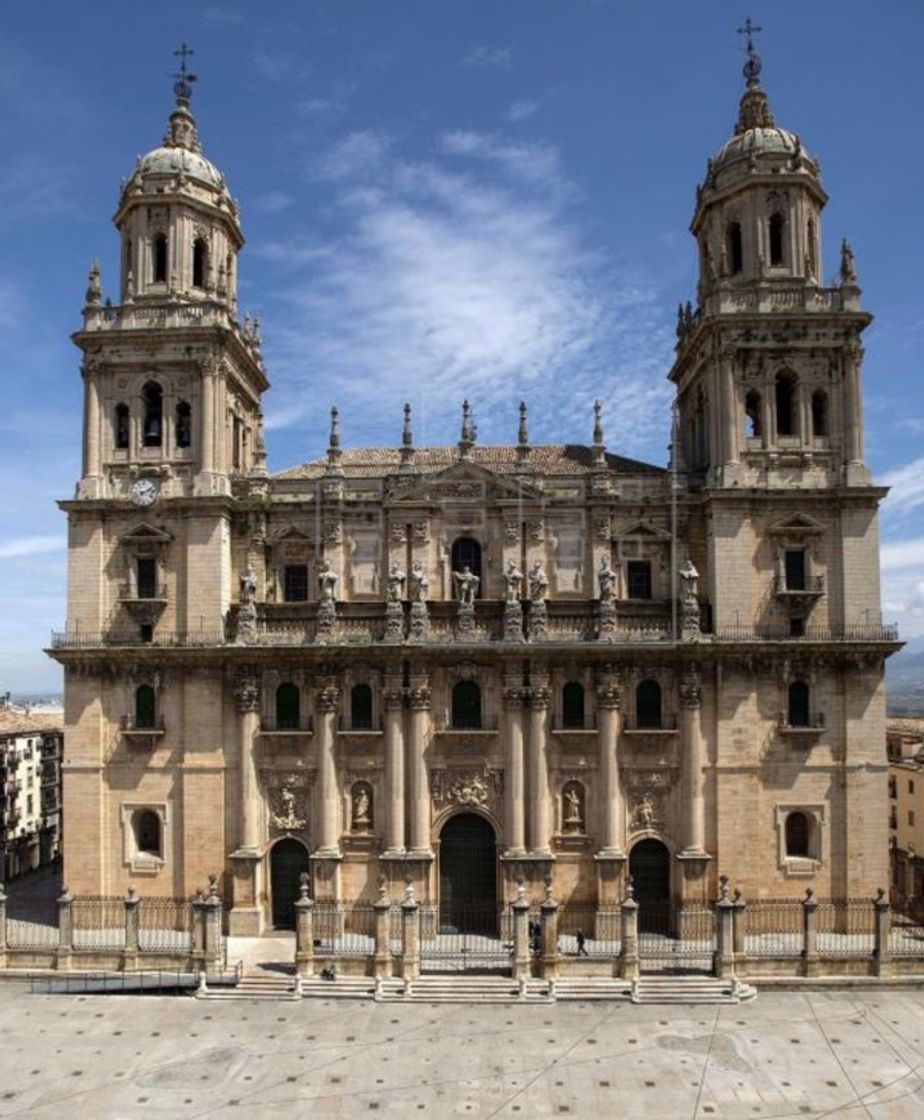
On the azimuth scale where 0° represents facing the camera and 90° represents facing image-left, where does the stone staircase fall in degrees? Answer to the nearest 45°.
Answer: approximately 0°

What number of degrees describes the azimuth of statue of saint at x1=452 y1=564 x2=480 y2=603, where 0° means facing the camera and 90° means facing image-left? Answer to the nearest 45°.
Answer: approximately 0°

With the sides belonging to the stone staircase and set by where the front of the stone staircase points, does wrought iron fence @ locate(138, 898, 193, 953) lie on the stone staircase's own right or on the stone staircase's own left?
on the stone staircase's own right

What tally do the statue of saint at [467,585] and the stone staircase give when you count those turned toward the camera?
2
